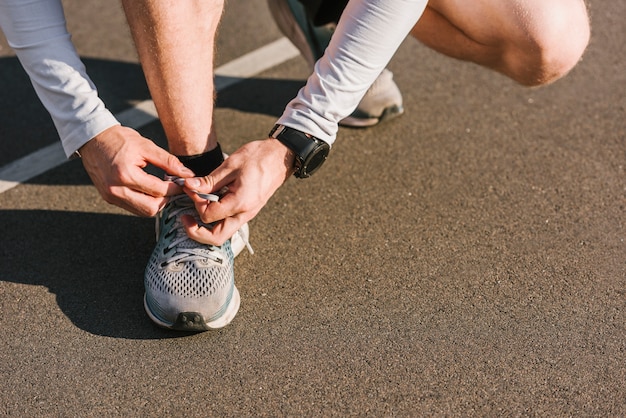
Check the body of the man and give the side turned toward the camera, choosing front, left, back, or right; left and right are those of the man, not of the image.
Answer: front
